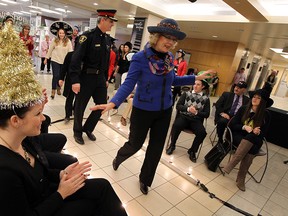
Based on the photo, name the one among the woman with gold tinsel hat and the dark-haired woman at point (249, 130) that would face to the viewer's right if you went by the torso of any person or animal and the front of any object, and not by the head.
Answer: the woman with gold tinsel hat

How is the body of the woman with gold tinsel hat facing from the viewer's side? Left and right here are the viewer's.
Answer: facing to the right of the viewer

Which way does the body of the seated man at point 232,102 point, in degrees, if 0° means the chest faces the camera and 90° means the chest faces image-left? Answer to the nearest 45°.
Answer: approximately 45°

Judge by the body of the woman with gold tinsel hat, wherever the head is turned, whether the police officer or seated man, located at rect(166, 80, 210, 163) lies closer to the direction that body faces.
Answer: the seated man

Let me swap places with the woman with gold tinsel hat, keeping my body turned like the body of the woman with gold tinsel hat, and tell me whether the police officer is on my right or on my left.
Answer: on my left

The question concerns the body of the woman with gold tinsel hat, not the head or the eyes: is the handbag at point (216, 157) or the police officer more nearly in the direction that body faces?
the handbag

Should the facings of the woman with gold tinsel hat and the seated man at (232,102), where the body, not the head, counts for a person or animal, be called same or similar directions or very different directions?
very different directions

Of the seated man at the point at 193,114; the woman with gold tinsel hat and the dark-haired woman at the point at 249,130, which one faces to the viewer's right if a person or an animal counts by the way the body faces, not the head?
the woman with gold tinsel hat
